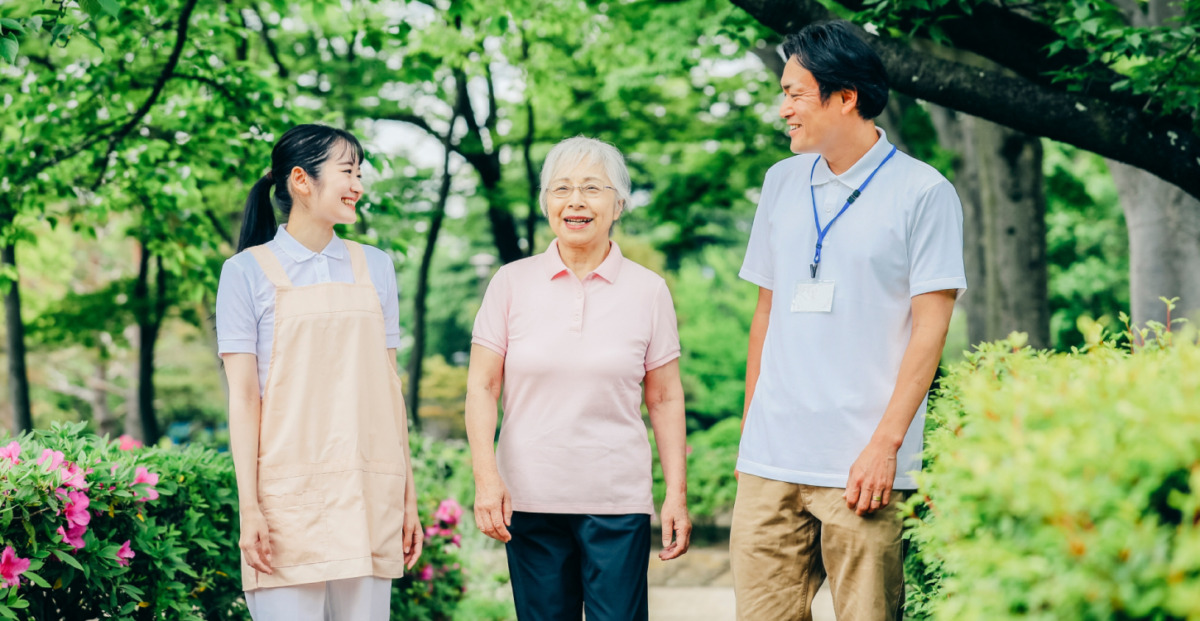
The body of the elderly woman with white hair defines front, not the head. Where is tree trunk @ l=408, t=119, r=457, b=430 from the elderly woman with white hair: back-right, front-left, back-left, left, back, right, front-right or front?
back

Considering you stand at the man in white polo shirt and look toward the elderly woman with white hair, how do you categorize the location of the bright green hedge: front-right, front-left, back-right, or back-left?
back-left

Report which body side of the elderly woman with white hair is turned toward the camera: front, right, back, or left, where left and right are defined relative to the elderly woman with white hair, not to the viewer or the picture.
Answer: front

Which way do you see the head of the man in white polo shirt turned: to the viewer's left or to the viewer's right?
to the viewer's left

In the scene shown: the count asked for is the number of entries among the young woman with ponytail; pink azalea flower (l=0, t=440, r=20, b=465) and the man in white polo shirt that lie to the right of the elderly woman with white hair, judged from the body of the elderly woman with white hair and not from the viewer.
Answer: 2

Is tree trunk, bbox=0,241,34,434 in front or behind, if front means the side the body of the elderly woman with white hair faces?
behind

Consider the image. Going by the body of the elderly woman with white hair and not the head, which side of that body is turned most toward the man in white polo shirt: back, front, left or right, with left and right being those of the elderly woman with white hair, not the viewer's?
left

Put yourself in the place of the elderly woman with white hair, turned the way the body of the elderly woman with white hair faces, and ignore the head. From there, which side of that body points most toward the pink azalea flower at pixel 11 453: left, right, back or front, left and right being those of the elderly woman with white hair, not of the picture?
right

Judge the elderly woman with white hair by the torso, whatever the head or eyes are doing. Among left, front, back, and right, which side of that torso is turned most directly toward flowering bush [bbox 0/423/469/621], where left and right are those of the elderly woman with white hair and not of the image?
right

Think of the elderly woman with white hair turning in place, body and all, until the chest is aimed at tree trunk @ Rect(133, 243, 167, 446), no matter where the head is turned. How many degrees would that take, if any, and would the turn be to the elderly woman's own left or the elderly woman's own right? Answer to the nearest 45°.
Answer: approximately 135° to the elderly woman's own right

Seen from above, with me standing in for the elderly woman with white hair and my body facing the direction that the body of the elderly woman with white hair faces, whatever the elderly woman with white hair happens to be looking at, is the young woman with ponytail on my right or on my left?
on my right
